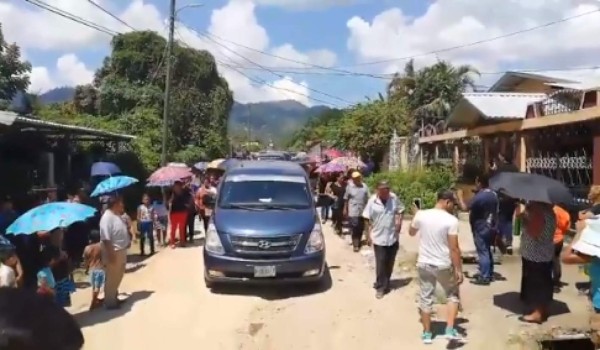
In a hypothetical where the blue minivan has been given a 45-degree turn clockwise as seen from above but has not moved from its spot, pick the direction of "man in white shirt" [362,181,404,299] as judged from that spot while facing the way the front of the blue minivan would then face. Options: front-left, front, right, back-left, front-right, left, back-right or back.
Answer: back-left

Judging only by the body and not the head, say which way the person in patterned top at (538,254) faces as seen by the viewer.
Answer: to the viewer's left

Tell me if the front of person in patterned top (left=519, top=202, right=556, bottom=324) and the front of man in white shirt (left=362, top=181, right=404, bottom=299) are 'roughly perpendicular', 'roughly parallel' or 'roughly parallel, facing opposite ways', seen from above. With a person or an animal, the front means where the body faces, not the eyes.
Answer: roughly perpendicular

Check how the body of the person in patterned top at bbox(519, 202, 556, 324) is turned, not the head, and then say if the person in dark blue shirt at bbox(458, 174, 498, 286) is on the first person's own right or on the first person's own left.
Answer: on the first person's own right
